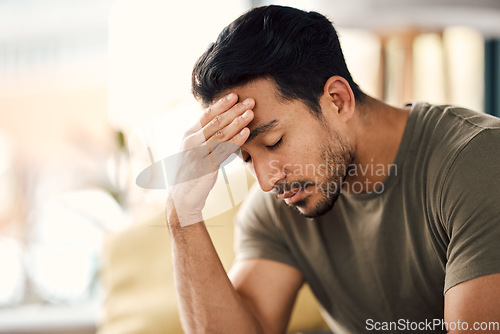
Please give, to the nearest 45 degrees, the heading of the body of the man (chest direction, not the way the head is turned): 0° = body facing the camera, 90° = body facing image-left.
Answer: approximately 45°

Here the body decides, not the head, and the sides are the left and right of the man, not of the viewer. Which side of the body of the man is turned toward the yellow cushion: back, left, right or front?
right
